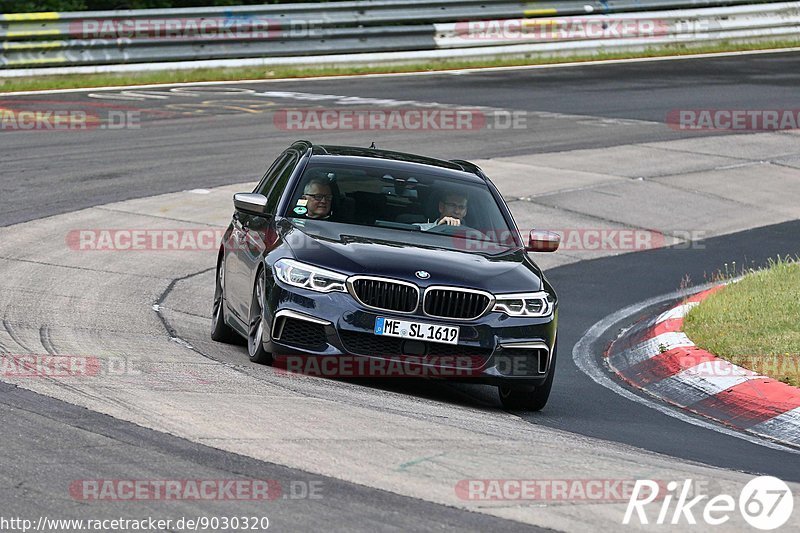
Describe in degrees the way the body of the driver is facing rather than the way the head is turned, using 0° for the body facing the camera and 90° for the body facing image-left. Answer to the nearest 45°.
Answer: approximately 0°

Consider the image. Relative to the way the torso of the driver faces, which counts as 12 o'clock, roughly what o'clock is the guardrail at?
The guardrail is roughly at 6 o'clock from the driver.
